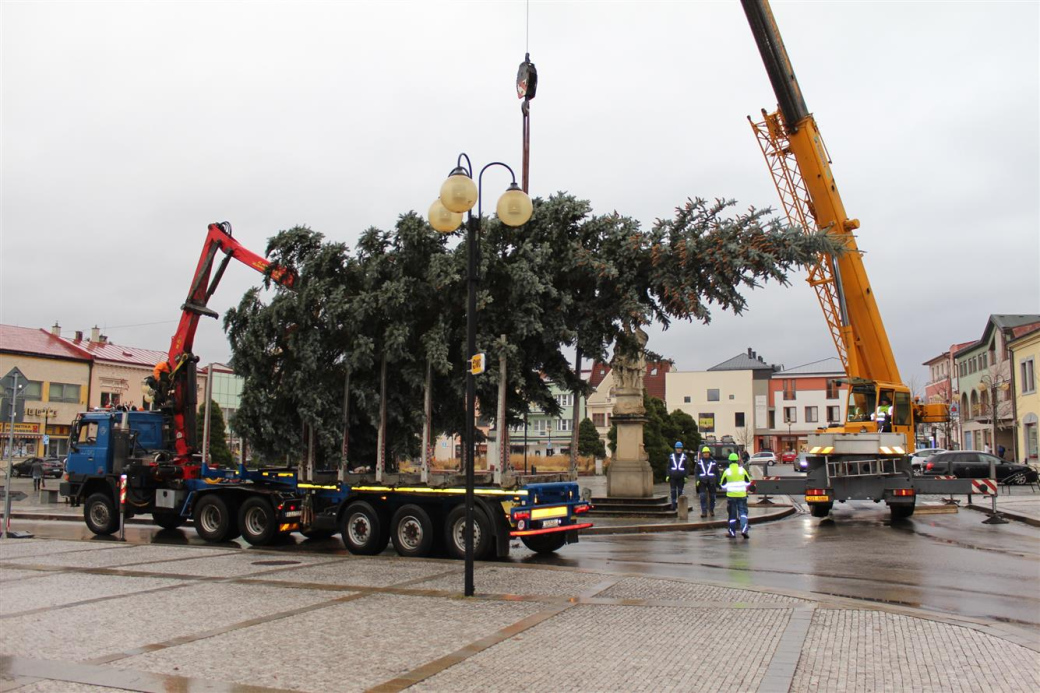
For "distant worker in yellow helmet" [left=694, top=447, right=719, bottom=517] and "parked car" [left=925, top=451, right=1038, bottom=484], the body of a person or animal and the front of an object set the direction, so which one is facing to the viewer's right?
the parked car

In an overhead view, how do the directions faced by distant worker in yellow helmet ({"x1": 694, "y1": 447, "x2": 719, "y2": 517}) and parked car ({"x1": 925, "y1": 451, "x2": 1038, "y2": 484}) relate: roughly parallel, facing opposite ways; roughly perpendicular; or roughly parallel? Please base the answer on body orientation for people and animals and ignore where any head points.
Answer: roughly perpendicular

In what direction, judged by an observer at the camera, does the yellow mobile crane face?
facing away from the viewer

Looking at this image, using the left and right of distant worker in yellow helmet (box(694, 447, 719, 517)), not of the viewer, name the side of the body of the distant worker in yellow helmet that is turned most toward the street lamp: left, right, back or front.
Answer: front

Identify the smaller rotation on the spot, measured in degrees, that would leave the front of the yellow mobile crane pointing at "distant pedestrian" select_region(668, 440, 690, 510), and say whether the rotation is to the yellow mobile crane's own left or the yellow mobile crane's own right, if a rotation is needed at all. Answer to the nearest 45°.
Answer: approximately 135° to the yellow mobile crane's own left

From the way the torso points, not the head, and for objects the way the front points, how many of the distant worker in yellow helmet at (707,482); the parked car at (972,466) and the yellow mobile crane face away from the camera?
1

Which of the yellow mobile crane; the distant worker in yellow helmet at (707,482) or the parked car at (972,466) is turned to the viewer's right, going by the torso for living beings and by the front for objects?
the parked car

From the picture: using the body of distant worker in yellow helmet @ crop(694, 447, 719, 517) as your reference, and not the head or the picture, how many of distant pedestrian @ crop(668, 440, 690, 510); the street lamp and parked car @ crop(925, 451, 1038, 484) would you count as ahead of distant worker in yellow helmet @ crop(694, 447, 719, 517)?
1

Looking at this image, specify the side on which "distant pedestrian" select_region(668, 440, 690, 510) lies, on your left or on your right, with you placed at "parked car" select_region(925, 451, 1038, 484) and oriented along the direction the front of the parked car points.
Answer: on your right

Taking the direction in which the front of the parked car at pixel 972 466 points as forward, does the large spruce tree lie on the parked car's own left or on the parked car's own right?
on the parked car's own right

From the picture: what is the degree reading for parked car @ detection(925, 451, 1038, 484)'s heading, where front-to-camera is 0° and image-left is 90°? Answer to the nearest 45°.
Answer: approximately 270°

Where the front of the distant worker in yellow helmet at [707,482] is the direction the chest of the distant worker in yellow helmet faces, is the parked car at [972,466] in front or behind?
behind

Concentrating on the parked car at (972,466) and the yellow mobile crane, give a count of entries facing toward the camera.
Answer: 0

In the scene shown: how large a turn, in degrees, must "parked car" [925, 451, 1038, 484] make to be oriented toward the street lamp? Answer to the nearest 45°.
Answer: approximately 90° to its right
